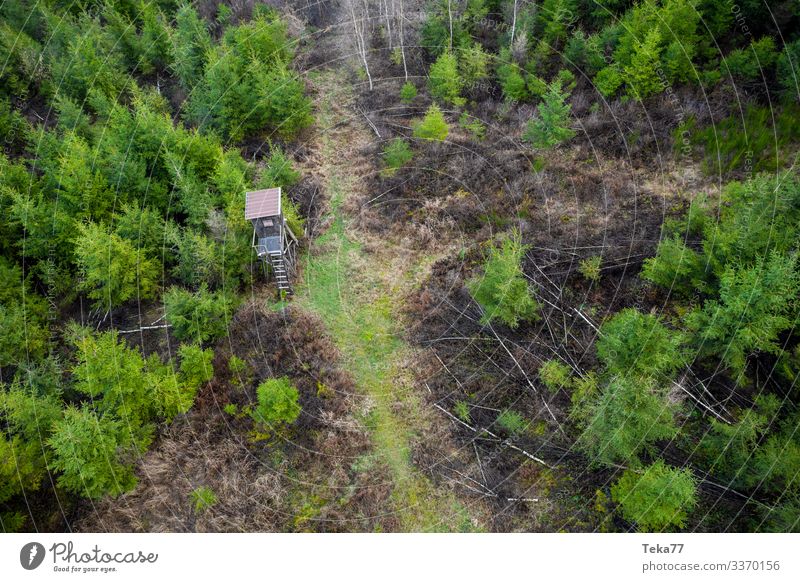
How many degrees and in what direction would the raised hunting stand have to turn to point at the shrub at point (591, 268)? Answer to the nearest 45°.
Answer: approximately 90° to its left

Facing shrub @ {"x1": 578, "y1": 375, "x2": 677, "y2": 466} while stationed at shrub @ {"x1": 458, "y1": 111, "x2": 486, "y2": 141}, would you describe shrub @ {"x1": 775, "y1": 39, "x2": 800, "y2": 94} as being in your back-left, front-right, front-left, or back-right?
front-left

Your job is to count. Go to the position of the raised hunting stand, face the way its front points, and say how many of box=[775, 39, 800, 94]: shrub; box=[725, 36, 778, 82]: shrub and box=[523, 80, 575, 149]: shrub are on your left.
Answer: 3

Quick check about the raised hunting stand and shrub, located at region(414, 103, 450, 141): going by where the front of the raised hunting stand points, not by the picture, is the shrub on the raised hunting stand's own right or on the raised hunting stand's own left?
on the raised hunting stand's own left

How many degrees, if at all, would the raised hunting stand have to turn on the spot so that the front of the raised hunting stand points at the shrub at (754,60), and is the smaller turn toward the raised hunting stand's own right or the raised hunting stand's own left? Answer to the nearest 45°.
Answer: approximately 90° to the raised hunting stand's own left

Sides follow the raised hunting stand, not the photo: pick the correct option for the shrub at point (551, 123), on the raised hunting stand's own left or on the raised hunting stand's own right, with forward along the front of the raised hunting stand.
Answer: on the raised hunting stand's own left

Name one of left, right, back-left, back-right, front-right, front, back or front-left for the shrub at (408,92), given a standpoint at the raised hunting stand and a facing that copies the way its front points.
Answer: back-left

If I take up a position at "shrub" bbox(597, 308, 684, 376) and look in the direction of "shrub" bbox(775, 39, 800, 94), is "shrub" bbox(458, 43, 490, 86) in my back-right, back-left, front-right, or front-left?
front-left

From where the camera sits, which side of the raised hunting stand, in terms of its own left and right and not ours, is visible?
front

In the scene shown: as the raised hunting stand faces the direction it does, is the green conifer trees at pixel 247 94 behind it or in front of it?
behind

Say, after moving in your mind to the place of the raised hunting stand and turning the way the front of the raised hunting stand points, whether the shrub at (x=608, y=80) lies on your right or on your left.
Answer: on your left

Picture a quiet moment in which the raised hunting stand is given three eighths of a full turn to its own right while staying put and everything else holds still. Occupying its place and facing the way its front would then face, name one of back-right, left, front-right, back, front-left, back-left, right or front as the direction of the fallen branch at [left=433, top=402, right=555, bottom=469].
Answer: back

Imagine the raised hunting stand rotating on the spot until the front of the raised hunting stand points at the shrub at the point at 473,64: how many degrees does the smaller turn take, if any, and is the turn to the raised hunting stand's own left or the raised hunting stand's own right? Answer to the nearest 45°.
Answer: approximately 135° to the raised hunting stand's own left
